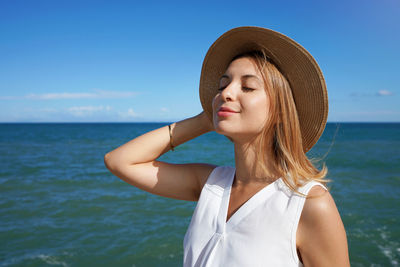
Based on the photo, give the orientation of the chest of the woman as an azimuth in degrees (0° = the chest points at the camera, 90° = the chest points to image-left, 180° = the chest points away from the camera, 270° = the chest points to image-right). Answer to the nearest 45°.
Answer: approximately 45°
